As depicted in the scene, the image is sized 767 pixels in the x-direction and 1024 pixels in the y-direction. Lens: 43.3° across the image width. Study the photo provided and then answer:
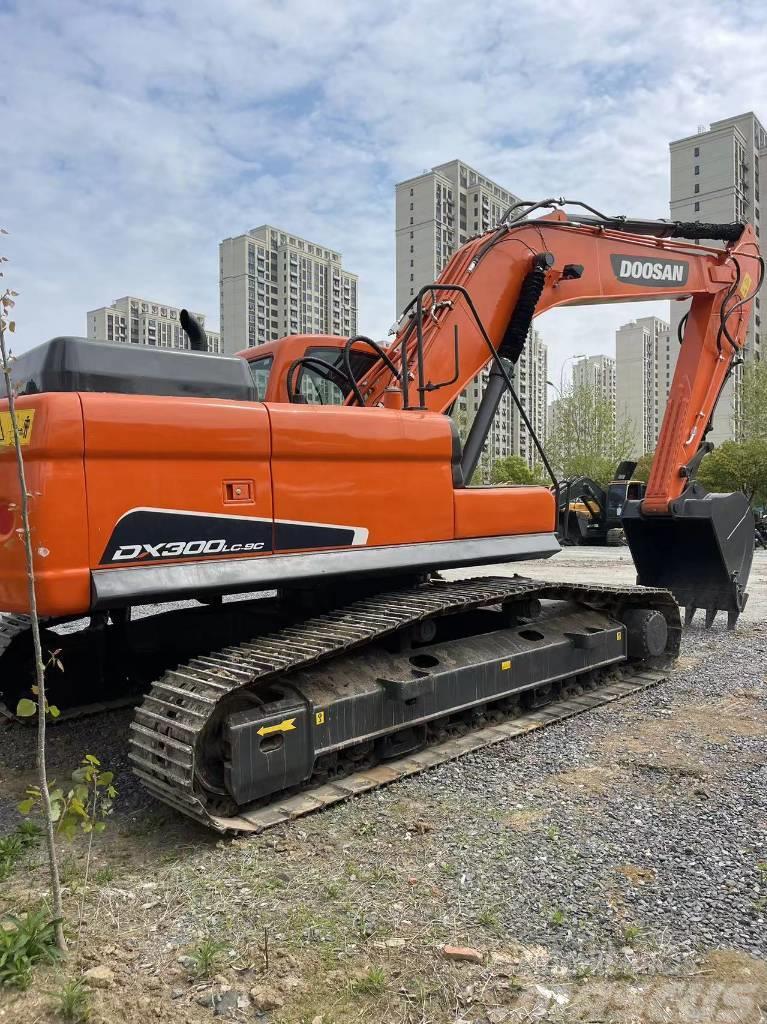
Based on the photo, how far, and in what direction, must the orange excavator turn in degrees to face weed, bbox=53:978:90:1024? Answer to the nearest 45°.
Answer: approximately 135° to its right

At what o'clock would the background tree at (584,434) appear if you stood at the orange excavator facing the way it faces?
The background tree is roughly at 11 o'clock from the orange excavator.

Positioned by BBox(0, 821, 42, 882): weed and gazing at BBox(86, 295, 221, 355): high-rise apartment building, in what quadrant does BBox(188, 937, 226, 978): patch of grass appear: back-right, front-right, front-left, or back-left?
back-right

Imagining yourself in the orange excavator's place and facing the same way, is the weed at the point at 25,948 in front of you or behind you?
behind

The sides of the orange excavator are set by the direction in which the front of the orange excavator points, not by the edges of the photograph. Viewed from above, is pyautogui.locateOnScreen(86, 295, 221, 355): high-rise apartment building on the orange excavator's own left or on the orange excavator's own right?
on the orange excavator's own left

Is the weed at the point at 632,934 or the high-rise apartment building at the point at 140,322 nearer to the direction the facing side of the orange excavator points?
the high-rise apartment building

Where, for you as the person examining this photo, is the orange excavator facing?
facing away from the viewer and to the right of the viewer

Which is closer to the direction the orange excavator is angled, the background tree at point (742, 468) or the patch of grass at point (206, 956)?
the background tree

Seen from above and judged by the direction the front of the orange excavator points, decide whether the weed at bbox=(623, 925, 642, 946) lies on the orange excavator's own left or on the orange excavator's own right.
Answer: on the orange excavator's own right

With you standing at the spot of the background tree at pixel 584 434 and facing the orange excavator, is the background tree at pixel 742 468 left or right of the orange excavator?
left

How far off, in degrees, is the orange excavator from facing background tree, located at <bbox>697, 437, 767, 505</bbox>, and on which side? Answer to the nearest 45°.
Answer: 0° — it already faces it

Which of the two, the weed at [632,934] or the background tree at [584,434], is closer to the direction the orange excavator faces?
the background tree

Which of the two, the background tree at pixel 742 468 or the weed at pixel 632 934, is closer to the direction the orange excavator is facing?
the background tree

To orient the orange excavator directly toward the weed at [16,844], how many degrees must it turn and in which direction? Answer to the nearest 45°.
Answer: approximately 180°

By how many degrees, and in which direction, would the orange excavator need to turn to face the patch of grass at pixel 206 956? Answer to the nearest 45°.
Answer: approximately 135° to its right
